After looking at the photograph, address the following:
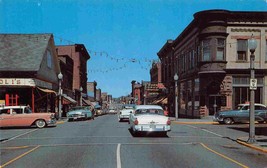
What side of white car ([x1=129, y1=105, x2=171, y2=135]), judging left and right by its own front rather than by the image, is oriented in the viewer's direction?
back

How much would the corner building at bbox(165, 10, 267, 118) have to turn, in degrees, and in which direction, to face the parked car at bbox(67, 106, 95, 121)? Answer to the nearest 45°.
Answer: approximately 45° to its right

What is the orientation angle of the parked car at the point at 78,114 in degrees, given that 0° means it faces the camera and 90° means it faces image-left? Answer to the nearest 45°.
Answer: approximately 45°

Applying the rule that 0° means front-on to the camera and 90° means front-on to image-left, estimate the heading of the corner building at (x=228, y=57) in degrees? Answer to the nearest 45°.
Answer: approximately 45°

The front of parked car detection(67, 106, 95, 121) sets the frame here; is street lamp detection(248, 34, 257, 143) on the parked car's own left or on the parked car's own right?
on the parked car's own left

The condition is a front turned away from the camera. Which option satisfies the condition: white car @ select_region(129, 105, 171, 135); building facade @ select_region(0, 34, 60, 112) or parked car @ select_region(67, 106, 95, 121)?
the white car

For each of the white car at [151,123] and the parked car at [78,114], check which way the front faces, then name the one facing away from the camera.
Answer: the white car

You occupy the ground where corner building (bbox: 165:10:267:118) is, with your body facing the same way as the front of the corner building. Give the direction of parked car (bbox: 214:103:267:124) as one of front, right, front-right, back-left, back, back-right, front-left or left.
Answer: front-left

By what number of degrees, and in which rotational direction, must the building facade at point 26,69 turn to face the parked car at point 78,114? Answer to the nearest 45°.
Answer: approximately 90° to its left
